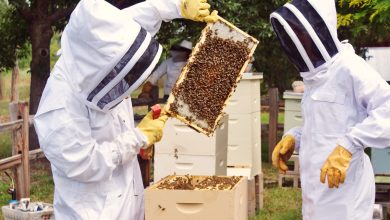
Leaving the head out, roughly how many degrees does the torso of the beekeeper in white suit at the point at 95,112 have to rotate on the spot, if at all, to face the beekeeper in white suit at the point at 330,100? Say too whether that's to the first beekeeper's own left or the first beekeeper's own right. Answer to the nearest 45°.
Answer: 0° — they already face them

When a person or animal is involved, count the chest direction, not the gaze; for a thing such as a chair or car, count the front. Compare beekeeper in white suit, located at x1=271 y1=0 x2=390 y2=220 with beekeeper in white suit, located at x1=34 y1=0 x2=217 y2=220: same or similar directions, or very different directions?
very different directions

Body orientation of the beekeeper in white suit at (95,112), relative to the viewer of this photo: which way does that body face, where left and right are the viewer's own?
facing to the right of the viewer

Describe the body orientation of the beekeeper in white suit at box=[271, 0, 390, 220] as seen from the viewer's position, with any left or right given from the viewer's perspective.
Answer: facing the viewer and to the left of the viewer

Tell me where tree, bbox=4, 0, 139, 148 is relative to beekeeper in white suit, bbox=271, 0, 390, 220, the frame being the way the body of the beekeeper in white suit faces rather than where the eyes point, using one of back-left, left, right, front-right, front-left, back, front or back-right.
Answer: right

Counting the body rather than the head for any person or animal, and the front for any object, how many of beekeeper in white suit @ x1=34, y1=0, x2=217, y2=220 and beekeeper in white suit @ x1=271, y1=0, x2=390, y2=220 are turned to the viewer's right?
1

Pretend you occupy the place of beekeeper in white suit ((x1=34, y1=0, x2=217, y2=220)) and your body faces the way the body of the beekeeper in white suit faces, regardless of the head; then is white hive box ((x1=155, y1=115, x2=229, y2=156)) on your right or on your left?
on your left

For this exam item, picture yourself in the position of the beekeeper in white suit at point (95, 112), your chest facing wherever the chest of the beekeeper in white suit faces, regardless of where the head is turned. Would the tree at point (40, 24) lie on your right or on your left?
on your left

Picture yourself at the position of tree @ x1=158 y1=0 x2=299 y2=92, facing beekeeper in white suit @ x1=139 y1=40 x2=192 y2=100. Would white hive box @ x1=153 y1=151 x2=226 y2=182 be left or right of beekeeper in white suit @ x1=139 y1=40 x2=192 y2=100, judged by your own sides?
left

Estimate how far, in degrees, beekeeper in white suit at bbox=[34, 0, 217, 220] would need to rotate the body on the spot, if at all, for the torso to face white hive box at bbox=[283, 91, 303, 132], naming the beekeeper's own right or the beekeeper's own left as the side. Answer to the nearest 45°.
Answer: approximately 45° to the beekeeper's own left
